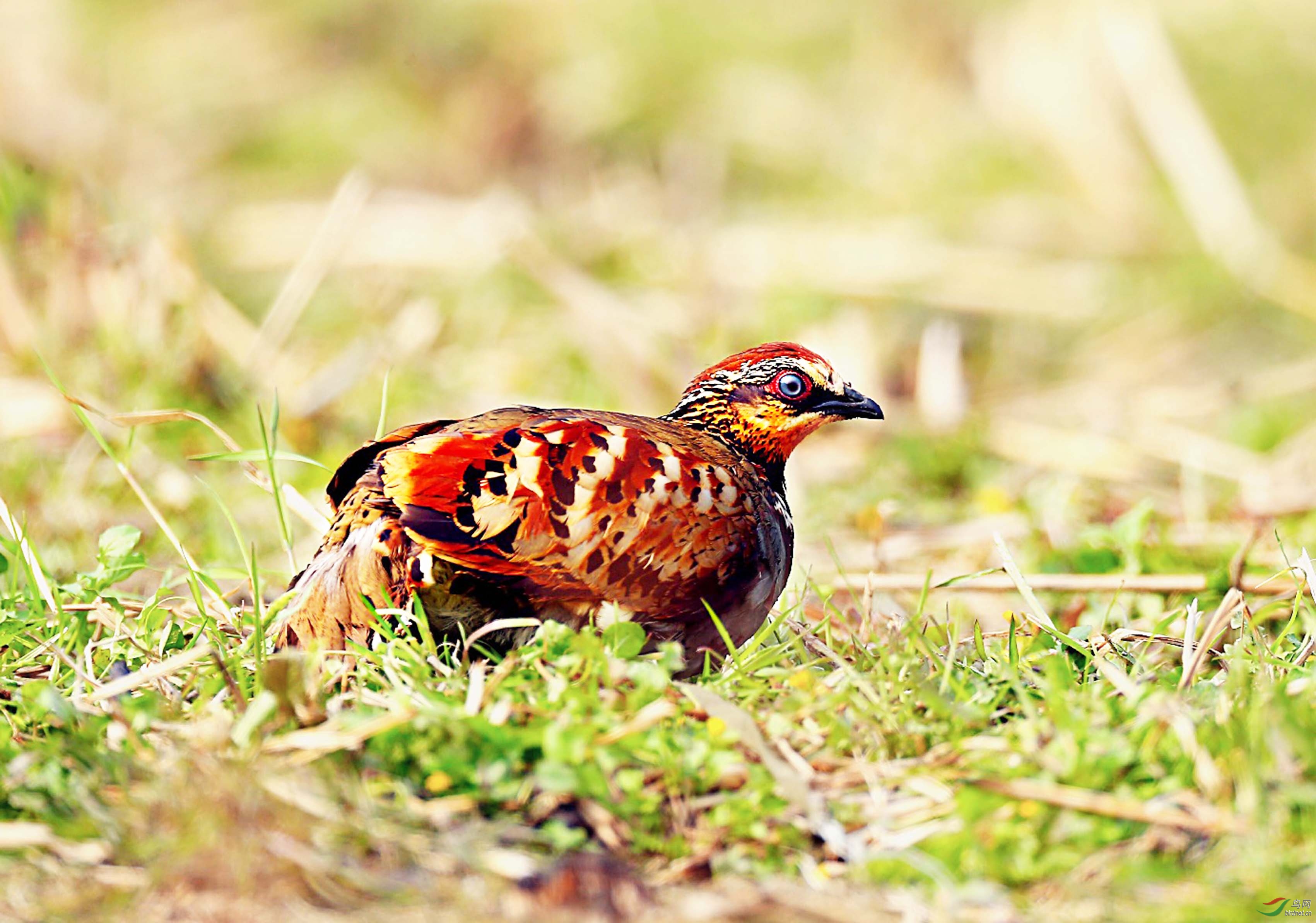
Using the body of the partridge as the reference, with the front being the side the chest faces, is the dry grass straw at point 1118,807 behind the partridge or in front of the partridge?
in front

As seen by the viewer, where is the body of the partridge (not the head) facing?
to the viewer's right
